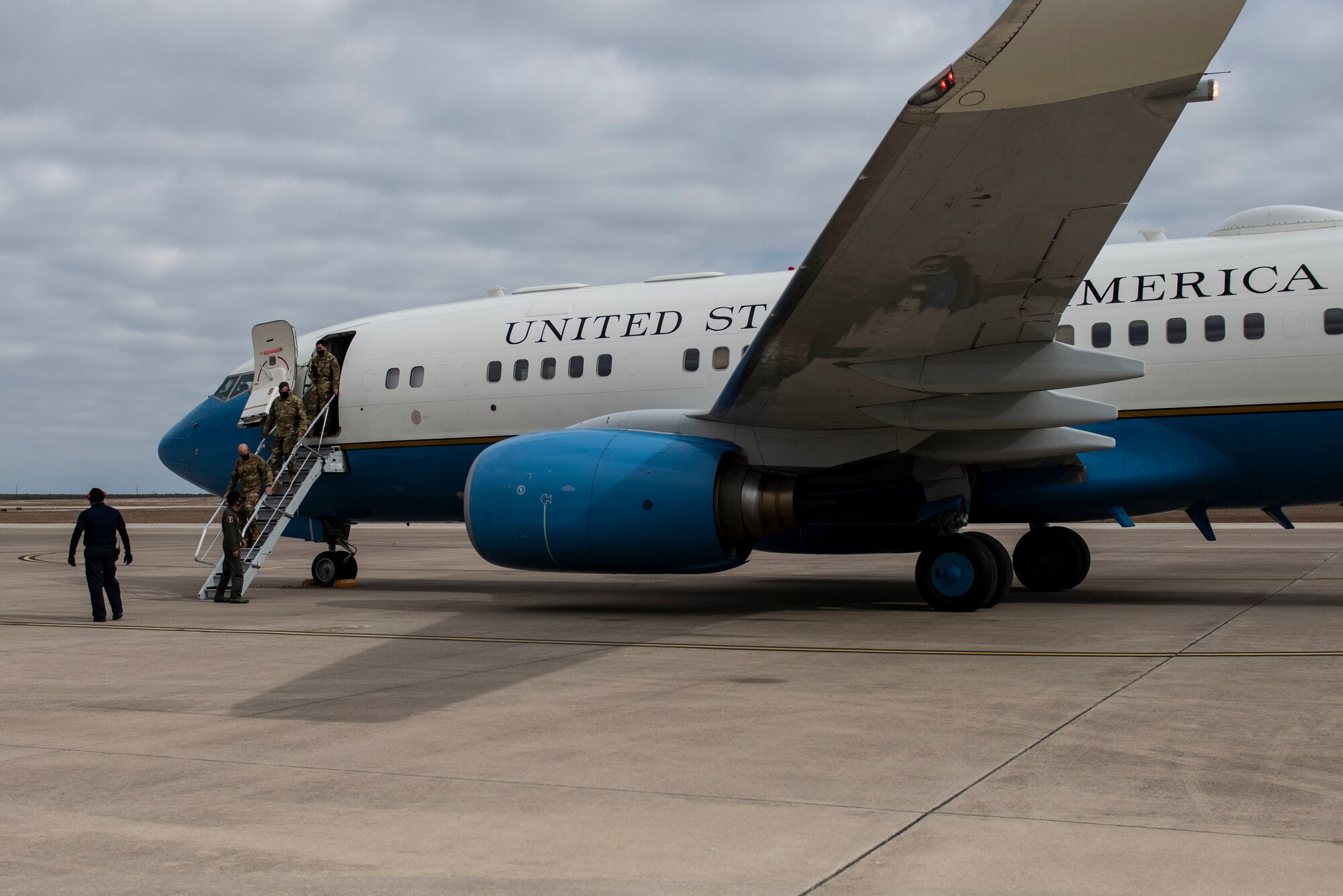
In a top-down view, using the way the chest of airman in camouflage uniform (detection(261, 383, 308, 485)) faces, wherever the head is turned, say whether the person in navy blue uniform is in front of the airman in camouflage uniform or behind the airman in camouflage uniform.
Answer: in front

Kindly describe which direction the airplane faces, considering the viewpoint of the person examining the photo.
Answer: facing away from the viewer and to the left of the viewer

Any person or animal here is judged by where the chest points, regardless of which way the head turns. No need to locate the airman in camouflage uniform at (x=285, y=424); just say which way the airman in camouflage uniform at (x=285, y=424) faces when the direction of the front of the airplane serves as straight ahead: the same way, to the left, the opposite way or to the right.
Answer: to the left

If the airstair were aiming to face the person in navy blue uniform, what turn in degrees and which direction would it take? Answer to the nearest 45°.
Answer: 0° — it already faces them

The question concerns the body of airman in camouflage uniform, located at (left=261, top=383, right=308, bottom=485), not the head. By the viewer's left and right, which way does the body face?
facing the viewer and to the left of the viewer

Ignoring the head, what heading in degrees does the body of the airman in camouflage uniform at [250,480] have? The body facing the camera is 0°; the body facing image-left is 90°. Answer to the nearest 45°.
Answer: approximately 45°

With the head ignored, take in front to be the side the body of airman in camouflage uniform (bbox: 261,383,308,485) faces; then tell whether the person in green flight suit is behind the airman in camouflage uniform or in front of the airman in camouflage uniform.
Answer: in front

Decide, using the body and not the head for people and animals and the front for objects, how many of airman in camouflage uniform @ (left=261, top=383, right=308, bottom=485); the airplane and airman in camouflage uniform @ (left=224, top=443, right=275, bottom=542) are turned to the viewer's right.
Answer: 0

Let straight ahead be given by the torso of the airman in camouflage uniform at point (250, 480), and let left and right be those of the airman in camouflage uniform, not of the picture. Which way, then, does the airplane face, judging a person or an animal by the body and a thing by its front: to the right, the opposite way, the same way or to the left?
to the right

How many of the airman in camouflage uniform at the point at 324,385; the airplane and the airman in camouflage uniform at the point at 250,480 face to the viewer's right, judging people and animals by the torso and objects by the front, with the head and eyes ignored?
0

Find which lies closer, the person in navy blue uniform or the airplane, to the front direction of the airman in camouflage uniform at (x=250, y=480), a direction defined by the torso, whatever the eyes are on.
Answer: the person in navy blue uniform

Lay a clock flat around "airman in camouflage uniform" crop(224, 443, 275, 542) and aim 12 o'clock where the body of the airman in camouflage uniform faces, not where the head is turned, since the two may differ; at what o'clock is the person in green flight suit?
The person in green flight suit is roughly at 11 o'clock from the airman in camouflage uniform.
